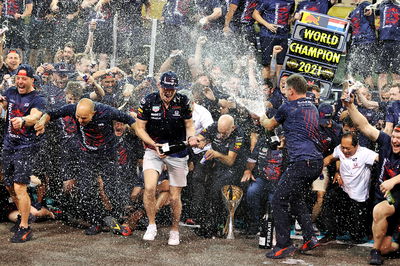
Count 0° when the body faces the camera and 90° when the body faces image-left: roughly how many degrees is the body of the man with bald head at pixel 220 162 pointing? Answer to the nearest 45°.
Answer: approximately 45°

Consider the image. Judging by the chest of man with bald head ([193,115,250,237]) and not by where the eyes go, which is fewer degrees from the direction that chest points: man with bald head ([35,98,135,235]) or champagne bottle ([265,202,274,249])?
the man with bald head

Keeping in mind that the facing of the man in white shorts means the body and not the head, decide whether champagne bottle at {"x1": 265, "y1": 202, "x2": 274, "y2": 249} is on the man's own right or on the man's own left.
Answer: on the man's own left

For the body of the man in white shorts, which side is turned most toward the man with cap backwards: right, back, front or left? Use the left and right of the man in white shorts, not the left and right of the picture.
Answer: right

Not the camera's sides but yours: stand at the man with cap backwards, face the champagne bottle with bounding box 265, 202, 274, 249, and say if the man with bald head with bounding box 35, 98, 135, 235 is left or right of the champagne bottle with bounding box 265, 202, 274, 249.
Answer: left

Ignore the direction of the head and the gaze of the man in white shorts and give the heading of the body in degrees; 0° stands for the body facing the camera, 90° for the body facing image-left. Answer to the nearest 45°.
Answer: approximately 0°

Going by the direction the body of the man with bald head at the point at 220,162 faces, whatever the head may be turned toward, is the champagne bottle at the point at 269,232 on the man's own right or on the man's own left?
on the man's own left

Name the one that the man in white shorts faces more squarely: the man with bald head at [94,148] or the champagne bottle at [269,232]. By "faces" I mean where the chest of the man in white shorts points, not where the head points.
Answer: the champagne bottle

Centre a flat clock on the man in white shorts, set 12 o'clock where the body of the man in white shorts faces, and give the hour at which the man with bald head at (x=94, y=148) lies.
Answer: The man with bald head is roughly at 4 o'clock from the man in white shorts.

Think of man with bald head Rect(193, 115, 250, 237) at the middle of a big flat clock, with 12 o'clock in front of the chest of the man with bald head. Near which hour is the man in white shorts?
The man in white shorts is roughly at 12 o'clock from the man with bald head.
